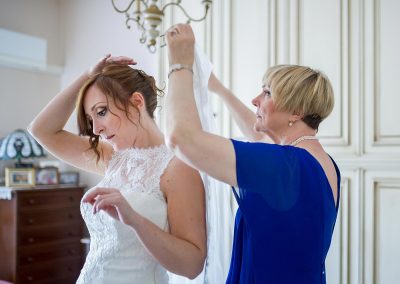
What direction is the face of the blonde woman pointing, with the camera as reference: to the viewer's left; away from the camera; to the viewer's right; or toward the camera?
to the viewer's left

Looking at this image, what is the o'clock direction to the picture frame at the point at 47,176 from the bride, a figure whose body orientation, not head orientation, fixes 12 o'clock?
The picture frame is roughly at 4 o'clock from the bride.

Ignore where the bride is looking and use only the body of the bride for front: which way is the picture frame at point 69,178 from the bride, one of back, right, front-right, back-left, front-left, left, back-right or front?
back-right

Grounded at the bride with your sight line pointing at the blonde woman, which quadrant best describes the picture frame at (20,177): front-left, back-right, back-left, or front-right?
back-left

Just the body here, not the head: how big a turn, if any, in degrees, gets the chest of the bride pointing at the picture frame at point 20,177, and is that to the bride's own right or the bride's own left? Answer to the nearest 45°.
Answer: approximately 135° to the bride's own right
